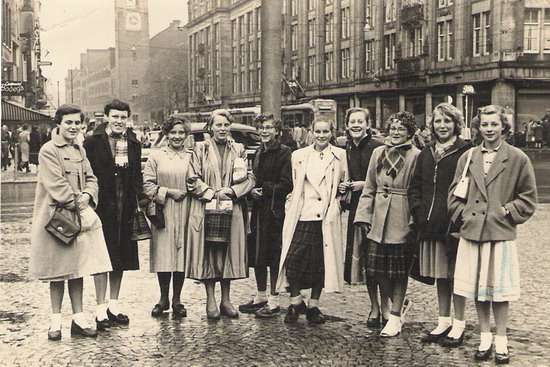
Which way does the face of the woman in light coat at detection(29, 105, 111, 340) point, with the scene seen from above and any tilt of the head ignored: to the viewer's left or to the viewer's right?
to the viewer's right

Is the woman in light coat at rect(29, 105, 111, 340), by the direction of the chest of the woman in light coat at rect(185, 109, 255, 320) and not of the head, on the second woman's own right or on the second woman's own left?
on the second woman's own right

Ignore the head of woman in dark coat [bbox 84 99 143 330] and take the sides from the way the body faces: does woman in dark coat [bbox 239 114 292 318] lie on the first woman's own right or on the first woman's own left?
on the first woman's own left

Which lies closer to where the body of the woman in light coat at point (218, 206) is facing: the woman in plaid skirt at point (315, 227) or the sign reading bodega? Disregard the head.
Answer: the woman in plaid skirt

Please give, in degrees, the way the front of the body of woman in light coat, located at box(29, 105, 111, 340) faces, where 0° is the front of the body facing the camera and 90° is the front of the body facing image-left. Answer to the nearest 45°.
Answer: approximately 315°

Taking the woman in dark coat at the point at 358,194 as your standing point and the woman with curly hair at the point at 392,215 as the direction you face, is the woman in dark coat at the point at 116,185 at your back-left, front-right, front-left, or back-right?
back-right
